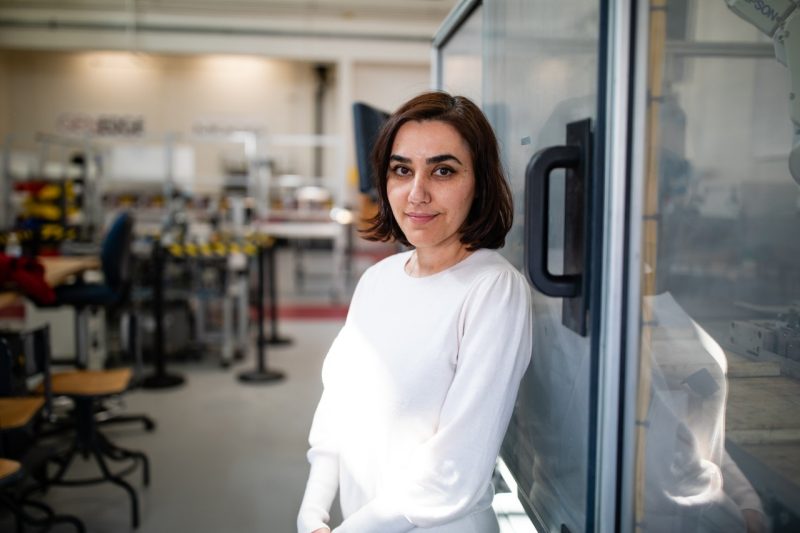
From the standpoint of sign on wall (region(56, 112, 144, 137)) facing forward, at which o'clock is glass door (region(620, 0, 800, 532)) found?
The glass door is roughly at 12 o'clock from the sign on wall.

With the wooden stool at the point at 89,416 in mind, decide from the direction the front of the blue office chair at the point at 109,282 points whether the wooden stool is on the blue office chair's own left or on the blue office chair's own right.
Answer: on the blue office chair's own left

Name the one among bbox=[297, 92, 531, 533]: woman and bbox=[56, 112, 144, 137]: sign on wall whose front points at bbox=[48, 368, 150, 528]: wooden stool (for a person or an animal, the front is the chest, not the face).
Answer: the sign on wall

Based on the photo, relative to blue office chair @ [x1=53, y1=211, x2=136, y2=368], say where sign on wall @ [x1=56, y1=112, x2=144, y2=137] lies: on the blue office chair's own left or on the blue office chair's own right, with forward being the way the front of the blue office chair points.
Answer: on the blue office chair's own right

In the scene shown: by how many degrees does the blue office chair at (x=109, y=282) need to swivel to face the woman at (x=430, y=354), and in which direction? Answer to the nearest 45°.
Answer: approximately 90° to its left

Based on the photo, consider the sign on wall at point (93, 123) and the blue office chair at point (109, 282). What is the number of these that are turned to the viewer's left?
1

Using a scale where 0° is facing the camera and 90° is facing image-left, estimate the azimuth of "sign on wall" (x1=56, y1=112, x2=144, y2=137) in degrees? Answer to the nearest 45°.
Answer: approximately 0°

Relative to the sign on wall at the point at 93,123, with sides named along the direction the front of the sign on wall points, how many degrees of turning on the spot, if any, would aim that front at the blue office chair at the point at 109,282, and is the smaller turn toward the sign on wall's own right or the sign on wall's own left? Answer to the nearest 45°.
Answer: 0° — it already faces it

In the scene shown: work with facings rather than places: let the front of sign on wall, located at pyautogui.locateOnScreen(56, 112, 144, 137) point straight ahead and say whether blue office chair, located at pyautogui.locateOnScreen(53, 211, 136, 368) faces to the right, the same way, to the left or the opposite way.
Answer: to the right

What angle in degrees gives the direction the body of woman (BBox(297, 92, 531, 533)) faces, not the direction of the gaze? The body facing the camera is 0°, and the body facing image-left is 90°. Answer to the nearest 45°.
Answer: approximately 45°

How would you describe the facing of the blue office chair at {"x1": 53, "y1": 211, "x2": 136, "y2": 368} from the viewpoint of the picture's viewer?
facing to the left of the viewer
